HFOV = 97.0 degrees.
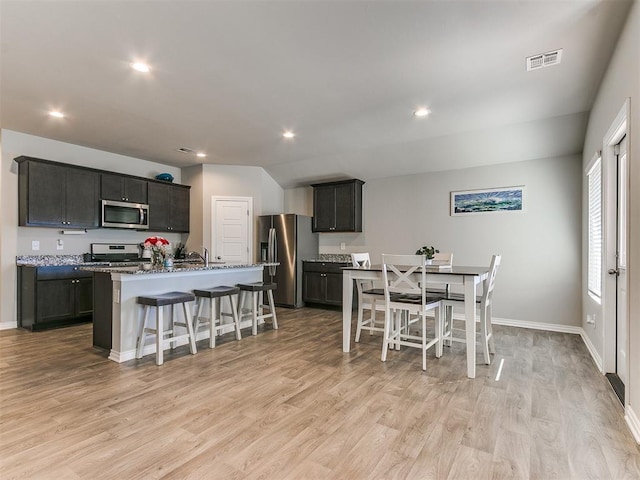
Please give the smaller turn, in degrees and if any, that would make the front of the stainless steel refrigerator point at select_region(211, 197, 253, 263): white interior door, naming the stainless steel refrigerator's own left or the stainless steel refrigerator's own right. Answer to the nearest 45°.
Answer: approximately 45° to the stainless steel refrigerator's own right

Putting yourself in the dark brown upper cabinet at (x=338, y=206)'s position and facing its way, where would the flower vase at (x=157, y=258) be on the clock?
The flower vase is roughly at 12 o'clock from the dark brown upper cabinet.

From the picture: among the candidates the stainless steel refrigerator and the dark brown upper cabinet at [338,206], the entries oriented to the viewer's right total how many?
0

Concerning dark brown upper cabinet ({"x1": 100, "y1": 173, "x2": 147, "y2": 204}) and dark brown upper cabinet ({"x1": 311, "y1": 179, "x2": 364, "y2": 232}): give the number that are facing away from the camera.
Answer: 0

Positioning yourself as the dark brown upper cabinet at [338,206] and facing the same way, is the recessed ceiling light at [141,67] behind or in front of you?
in front

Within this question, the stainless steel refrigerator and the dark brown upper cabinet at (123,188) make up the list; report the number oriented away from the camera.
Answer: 0

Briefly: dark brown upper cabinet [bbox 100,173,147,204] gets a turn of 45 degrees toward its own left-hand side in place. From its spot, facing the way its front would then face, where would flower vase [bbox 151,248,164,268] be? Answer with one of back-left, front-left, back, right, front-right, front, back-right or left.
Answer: right

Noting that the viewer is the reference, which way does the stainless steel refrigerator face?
facing the viewer and to the left of the viewer

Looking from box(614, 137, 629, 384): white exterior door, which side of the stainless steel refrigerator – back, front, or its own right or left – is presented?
left

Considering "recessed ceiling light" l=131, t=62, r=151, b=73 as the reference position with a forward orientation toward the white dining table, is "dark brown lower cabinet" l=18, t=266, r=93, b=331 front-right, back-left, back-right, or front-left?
back-left

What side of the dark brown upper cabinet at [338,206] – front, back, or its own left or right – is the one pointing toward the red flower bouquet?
front
